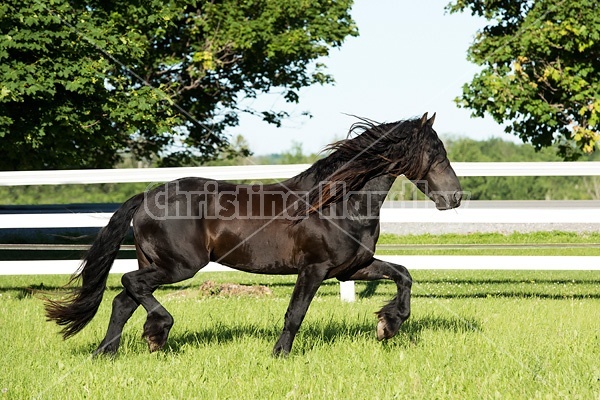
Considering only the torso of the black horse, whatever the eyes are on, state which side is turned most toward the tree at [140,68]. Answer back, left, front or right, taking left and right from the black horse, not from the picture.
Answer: left

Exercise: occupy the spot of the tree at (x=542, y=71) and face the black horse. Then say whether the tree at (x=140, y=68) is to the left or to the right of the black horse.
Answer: right

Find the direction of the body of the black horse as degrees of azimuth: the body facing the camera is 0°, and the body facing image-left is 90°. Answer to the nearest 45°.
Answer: approximately 270°

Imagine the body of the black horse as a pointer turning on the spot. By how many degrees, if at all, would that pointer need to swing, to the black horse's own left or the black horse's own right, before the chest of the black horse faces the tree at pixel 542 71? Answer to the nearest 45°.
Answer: approximately 45° to the black horse's own left
